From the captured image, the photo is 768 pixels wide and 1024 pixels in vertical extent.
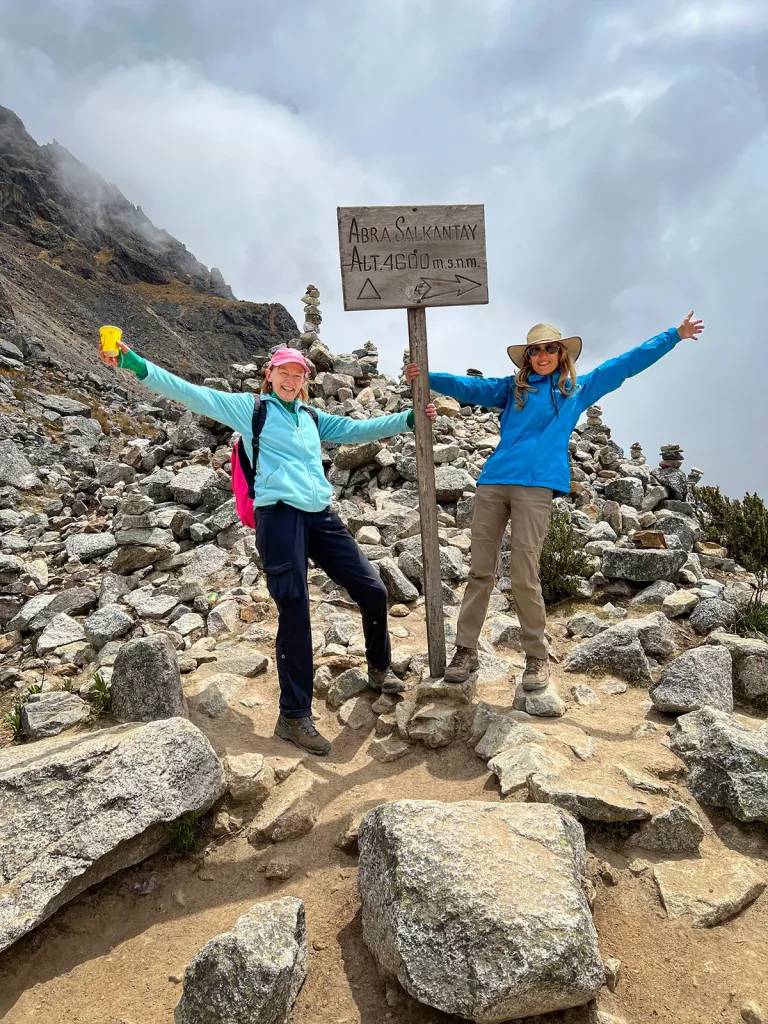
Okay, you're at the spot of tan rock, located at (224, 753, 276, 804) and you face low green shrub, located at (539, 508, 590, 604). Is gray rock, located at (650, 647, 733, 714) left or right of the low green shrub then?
right

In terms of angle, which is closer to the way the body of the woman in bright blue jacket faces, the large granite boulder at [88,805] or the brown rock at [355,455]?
the large granite boulder

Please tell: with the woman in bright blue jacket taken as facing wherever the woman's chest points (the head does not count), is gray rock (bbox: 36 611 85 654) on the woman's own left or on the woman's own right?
on the woman's own right

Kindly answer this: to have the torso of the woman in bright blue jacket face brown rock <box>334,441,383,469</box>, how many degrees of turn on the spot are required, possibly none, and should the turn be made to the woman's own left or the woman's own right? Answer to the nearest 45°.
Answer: approximately 135° to the woman's own right

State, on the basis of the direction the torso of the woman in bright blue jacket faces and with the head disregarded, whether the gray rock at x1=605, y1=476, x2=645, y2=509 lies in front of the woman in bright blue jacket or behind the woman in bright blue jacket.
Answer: behind

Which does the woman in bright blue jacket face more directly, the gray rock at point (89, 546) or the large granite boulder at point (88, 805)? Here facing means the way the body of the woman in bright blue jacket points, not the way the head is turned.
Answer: the large granite boulder

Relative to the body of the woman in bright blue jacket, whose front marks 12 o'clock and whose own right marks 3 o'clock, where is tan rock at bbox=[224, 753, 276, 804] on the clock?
The tan rock is roughly at 2 o'clock from the woman in bright blue jacket.

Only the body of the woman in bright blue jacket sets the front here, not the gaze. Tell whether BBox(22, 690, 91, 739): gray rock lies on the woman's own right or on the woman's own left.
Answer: on the woman's own right

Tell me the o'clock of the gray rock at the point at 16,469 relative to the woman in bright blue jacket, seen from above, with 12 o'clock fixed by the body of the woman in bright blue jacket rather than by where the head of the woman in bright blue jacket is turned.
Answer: The gray rock is roughly at 4 o'clock from the woman in bright blue jacket.

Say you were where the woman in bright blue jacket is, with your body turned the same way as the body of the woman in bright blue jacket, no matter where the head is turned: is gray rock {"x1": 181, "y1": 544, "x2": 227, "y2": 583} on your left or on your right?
on your right

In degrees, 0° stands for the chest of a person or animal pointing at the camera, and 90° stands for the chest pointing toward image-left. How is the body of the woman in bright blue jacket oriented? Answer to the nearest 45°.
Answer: approximately 0°

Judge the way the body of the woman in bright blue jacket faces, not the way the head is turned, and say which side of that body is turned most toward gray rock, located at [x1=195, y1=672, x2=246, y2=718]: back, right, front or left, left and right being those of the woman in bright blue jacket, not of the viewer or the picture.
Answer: right

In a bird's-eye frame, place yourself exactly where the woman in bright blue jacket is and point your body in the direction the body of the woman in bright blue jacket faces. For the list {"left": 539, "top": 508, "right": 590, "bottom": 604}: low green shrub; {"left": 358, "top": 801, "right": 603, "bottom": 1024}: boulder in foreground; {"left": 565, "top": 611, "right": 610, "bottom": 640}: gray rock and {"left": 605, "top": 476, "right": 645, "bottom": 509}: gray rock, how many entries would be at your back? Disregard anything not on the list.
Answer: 3
